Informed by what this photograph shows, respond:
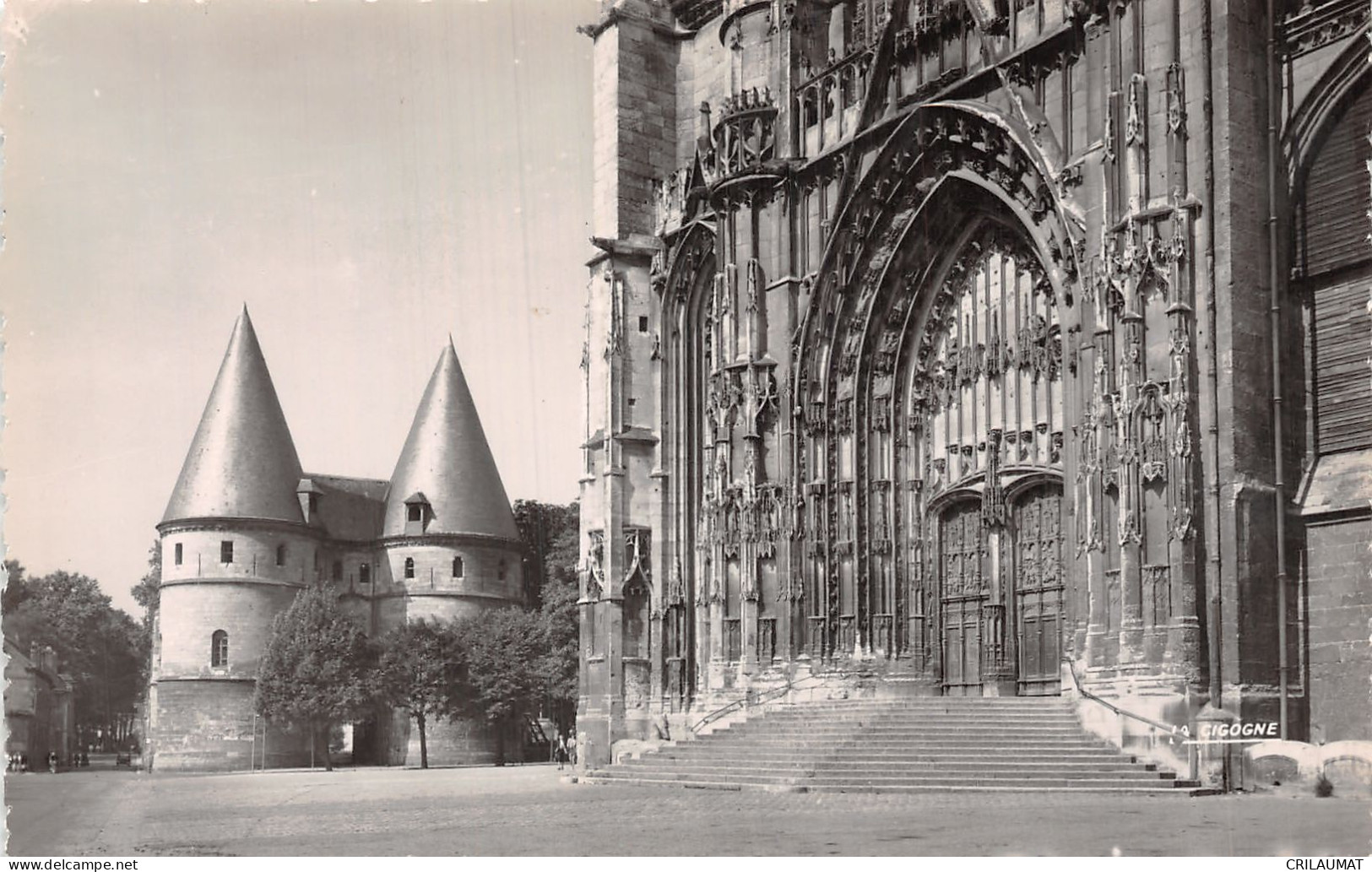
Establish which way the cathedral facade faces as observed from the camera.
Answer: facing the viewer and to the left of the viewer
